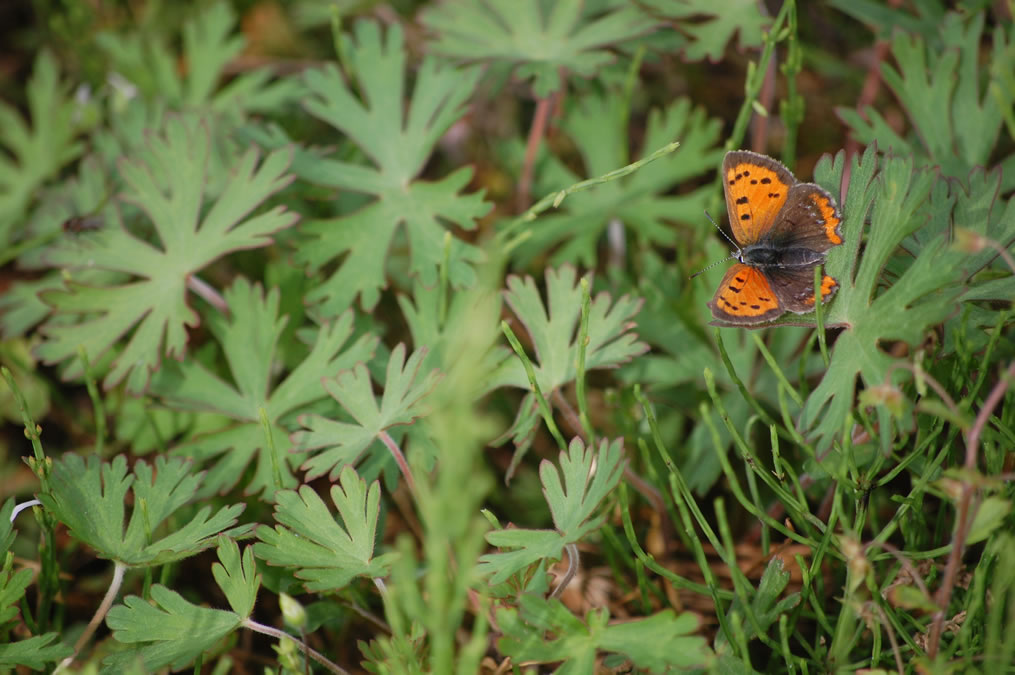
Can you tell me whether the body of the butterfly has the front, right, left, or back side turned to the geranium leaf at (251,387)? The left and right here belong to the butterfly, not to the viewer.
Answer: front

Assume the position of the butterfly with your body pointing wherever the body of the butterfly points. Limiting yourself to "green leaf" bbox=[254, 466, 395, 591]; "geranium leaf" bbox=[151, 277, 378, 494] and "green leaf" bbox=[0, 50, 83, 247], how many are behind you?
0

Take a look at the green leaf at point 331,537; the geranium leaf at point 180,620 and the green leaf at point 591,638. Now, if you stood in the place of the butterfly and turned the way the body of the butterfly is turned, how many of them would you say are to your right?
0

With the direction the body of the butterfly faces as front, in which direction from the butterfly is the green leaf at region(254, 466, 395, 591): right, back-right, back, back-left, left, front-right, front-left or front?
front-left

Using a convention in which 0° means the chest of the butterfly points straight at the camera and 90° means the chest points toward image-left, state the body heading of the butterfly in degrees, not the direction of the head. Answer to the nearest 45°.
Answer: approximately 90°

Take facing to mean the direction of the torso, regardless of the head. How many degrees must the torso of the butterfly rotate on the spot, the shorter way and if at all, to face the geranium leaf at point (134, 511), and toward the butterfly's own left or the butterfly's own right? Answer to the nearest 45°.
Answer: approximately 45° to the butterfly's own left

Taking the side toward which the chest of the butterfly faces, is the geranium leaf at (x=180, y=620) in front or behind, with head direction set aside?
in front

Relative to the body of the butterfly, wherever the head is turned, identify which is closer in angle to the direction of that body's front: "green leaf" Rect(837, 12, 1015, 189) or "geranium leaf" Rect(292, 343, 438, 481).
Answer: the geranium leaf
